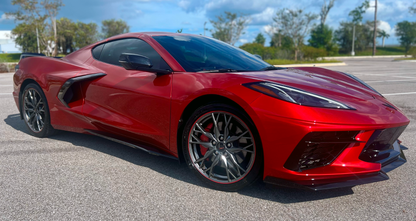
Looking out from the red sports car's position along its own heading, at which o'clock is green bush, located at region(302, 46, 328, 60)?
The green bush is roughly at 8 o'clock from the red sports car.

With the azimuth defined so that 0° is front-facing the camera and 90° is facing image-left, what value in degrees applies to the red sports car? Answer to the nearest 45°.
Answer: approximately 315°
